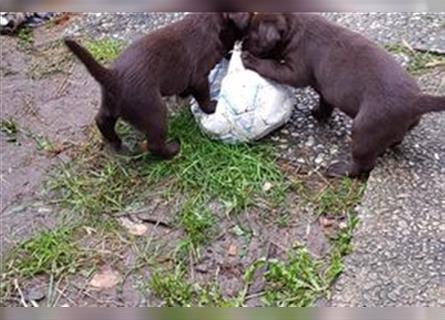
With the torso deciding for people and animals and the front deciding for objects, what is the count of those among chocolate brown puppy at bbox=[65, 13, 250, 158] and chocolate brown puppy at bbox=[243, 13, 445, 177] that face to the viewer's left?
1

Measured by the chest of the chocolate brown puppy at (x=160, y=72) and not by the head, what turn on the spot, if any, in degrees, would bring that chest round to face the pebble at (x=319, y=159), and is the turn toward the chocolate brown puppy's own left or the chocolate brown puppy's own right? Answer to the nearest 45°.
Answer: approximately 90° to the chocolate brown puppy's own right

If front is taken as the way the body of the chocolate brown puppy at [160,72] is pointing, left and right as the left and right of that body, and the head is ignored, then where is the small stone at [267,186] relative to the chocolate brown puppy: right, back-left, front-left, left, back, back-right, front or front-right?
right

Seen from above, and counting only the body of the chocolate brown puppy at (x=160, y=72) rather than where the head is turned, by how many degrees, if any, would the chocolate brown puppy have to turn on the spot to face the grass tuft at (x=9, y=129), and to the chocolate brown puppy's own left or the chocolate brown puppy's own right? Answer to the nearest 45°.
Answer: approximately 135° to the chocolate brown puppy's own left

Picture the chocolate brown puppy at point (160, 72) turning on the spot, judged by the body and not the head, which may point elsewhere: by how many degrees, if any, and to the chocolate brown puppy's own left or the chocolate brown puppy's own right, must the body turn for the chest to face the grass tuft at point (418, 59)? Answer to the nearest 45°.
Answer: approximately 45° to the chocolate brown puppy's own right

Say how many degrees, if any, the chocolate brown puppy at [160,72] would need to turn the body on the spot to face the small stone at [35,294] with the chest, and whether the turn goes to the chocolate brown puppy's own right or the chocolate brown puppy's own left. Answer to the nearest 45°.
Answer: approximately 180°

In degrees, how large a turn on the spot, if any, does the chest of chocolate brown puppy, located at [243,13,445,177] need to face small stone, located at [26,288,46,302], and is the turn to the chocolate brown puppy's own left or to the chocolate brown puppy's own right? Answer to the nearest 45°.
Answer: approximately 45° to the chocolate brown puppy's own left

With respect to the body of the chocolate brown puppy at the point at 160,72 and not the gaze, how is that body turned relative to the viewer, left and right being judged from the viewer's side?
facing away from the viewer and to the right of the viewer

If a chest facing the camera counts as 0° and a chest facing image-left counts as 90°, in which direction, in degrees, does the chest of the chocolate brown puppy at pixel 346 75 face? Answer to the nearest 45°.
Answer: approximately 90°
